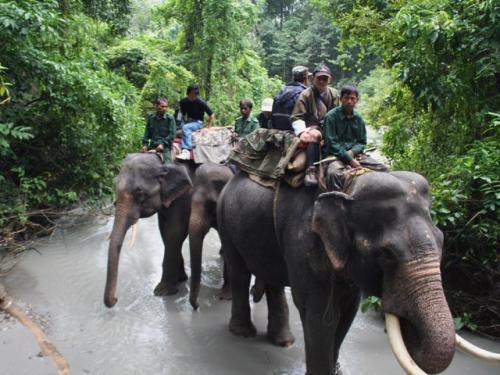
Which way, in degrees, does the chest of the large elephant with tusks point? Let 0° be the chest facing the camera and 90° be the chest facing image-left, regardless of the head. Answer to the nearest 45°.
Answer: approximately 315°

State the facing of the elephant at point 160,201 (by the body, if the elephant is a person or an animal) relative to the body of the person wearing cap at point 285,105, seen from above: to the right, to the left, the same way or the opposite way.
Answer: the opposite way

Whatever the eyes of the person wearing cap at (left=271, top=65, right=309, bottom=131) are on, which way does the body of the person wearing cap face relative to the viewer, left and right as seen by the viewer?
facing away from the viewer and to the right of the viewer

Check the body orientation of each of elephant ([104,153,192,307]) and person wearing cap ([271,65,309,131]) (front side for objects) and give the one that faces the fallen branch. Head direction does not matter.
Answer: the elephant

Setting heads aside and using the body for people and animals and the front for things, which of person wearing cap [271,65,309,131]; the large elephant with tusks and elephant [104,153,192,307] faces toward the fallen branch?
the elephant

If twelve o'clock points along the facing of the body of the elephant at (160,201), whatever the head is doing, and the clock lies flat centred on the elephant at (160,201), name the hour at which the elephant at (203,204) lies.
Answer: the elephant at (203,204) is roughly at 8 o'clock from the elephant at (160,201).

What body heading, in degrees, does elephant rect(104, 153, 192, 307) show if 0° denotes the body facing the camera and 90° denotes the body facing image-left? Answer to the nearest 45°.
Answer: approximately 45°

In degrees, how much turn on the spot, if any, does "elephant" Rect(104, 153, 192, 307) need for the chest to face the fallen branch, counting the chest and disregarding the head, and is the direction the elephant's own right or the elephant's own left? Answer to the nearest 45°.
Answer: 0° — it already faces it
